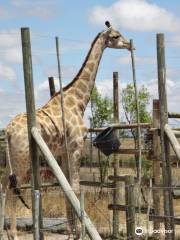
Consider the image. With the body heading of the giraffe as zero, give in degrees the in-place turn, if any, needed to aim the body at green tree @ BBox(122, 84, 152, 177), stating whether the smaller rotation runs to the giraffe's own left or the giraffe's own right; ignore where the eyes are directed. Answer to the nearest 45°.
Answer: approximately 90° to the giraffe's own left

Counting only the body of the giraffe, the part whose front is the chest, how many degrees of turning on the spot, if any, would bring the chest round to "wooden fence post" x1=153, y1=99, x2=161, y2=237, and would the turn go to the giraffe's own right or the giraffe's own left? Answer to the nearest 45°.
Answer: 0° — it already faces it

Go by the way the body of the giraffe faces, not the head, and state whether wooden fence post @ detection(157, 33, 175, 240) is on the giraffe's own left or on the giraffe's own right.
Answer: on the giraffe's own right

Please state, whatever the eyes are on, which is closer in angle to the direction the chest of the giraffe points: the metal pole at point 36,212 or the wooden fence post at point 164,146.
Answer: the wooden fence post

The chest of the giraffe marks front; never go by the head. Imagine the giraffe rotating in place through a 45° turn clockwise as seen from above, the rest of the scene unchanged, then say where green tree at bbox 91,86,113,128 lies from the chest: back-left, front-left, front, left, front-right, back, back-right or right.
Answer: back-left

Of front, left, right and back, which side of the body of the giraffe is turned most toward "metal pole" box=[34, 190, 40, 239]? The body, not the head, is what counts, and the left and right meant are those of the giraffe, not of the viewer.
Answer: right

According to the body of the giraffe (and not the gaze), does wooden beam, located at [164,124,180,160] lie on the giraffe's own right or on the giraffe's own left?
on the giraffe's own right

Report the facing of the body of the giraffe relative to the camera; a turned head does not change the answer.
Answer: to the viewer's right
